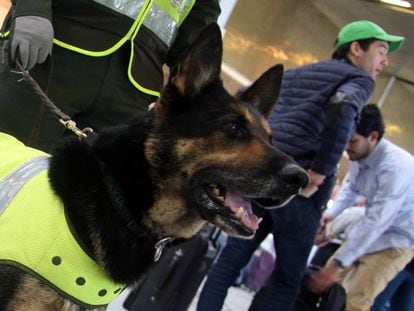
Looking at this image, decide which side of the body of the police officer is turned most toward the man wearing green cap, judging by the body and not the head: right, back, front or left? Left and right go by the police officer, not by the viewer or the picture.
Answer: left

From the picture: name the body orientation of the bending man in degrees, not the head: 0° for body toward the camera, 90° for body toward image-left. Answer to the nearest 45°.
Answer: approximately 90°

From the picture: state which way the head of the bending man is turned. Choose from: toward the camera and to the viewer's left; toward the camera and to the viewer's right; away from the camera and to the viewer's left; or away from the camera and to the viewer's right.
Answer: toward the camera and to the viewer's left

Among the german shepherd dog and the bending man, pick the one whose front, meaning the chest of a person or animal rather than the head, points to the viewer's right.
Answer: the german shepherd dog

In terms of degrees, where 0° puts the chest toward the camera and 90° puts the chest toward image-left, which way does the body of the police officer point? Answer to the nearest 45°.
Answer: approximately 315°

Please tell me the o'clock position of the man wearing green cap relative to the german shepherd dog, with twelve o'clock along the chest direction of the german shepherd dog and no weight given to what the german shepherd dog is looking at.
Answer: The man wearing green cap is roughly at 10 o'clock from the german shepherd dog.

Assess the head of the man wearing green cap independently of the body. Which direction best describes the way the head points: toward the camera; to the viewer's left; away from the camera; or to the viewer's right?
to the viewer's right

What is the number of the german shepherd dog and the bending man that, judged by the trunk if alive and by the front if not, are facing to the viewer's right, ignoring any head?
1

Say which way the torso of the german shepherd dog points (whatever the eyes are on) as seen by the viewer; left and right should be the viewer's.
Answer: facing to the right of the viewer

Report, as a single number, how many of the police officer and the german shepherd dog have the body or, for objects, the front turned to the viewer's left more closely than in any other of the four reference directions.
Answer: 0
